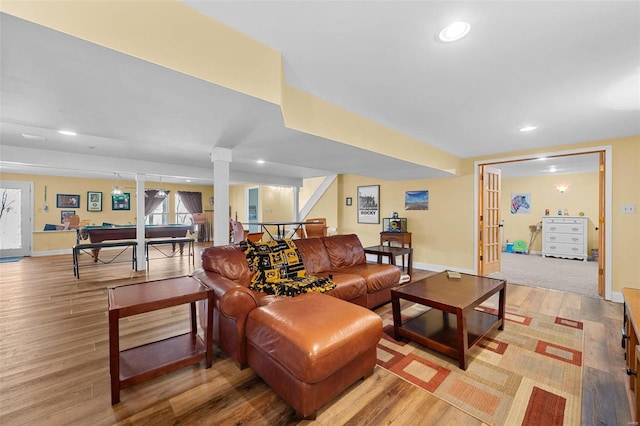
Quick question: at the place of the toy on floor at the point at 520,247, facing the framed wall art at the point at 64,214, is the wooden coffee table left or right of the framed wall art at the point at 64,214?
left

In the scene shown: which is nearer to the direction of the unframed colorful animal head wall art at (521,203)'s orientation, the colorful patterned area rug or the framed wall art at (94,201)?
the colorful patterned area rug

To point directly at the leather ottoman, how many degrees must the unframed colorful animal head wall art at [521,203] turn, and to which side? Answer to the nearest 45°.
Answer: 0° — it already faces it

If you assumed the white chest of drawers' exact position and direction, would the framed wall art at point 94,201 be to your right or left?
on your right

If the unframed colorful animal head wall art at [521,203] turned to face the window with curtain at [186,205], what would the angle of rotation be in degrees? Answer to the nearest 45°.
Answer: approximately 45° to its right

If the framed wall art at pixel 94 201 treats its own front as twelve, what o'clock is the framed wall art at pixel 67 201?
the framed wall art at pixel 67 201 is roughly at 3 o'clock from the framed wall art at pixel 94 201.

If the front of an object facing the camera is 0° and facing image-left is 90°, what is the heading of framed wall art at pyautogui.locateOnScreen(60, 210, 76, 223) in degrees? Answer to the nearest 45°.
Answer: approximately 0°

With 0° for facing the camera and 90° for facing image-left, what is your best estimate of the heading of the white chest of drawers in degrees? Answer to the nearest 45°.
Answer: approximately 0°
